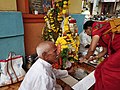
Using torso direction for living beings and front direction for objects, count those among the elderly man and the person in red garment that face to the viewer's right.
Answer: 1

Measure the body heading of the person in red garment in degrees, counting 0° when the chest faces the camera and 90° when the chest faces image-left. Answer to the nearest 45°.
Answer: approximately 90°

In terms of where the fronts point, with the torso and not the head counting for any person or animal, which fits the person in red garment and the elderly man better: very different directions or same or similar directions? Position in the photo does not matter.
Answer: very different directions

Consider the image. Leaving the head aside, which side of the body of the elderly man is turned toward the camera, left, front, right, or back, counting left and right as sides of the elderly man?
right

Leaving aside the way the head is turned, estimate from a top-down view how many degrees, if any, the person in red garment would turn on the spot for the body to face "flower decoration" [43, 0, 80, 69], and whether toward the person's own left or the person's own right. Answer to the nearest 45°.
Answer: approximately 45° to the person's own right

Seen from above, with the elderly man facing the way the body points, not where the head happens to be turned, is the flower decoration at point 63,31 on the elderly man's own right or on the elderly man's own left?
on the elderly man's own left

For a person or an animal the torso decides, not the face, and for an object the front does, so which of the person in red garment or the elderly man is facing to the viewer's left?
the person in red garment
